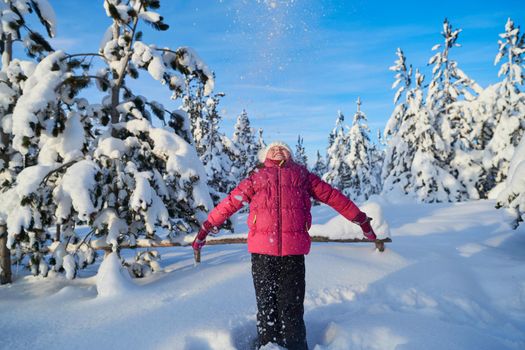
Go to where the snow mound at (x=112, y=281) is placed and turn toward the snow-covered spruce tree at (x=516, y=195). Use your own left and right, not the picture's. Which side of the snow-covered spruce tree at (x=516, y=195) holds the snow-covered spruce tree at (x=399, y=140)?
left

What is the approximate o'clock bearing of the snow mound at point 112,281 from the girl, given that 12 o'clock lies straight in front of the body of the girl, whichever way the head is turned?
The snow mound is roughly at 4 o'clock from the girl.

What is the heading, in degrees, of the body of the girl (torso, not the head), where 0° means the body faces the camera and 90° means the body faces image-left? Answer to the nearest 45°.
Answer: approximately 0°

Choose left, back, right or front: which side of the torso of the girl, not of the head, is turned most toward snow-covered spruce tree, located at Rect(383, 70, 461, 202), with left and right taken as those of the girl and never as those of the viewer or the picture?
back

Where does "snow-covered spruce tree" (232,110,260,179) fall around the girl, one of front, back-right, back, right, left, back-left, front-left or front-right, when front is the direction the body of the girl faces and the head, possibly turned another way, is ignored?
back

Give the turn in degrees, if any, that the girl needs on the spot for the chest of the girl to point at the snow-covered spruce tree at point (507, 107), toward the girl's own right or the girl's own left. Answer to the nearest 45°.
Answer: approximately 135° to the girl's own left

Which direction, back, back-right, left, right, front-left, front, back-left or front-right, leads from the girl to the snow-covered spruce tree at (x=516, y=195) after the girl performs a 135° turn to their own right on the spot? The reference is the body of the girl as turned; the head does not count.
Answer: right

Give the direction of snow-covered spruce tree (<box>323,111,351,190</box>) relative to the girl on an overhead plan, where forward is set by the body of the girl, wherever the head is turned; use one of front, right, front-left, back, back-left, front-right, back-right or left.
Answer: back

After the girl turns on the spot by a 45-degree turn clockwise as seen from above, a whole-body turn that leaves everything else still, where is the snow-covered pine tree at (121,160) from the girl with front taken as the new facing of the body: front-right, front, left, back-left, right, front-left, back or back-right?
right

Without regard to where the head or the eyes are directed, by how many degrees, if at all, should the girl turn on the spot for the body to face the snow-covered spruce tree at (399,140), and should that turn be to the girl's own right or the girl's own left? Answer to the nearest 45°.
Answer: approximately 180°

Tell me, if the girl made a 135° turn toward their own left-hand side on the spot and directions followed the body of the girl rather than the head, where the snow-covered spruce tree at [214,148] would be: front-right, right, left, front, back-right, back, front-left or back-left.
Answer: front-left
